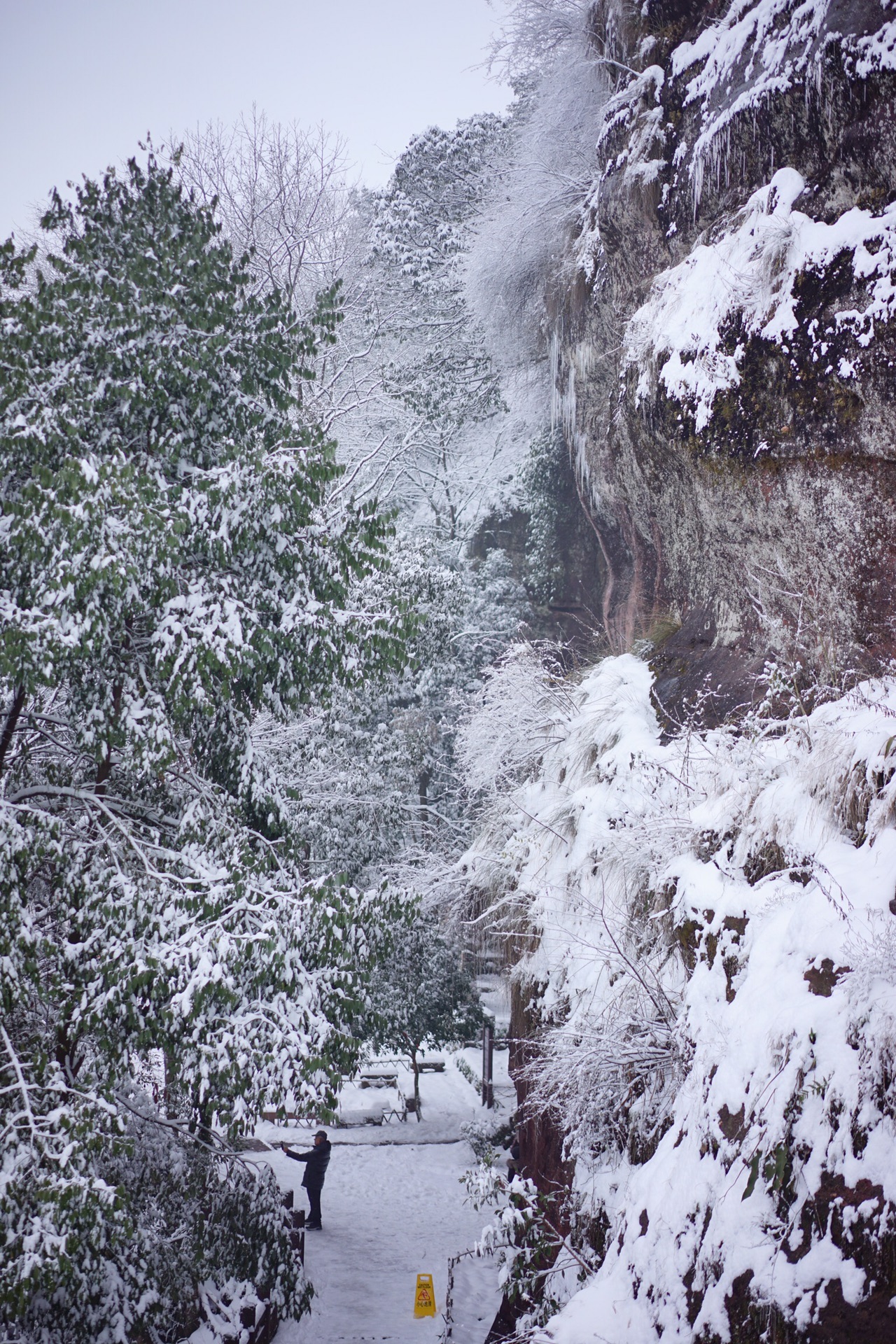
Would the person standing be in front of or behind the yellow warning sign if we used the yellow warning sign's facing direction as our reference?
behind

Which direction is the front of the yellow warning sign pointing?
toward the camera

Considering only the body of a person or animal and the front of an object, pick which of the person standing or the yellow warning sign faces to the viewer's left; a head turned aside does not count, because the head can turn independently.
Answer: the person standing

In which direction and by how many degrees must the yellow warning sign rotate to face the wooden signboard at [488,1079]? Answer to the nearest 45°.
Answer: approximately 180°

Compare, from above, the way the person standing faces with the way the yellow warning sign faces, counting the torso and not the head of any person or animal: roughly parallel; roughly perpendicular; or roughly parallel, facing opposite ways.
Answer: roughly perpendicular

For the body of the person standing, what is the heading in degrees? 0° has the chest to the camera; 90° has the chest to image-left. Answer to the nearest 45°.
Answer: approximately 90°

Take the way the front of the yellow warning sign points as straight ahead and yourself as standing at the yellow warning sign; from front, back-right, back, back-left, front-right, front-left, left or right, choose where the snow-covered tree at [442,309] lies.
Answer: back

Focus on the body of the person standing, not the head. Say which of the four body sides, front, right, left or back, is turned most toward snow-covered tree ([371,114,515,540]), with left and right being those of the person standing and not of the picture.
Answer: right

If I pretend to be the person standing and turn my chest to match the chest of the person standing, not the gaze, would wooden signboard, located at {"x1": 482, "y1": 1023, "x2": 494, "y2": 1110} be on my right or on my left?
on my right

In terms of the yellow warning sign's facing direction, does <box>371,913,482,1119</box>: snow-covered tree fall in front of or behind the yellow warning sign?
behind
